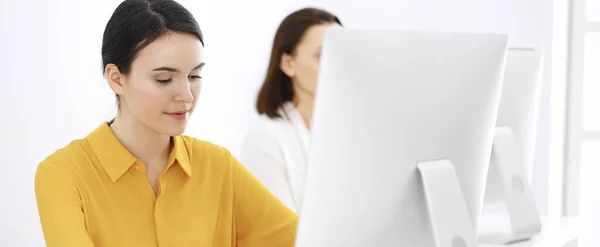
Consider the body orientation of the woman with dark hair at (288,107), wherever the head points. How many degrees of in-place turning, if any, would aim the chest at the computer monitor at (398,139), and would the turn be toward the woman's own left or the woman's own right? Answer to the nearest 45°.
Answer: approximately 45° to the woman's own right

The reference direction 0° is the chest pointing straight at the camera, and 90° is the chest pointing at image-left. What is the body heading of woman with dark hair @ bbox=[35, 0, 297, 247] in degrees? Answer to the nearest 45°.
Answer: approximately 315°

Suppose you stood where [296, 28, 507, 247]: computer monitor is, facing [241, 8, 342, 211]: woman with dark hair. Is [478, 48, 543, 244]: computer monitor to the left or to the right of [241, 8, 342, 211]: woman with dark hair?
right

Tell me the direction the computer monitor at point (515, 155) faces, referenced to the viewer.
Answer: facing away from the viewer and to the left of the viewer

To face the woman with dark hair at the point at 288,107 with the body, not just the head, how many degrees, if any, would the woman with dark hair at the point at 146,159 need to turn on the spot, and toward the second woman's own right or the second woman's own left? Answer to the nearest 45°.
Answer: approximately 90° to the second woman's own left

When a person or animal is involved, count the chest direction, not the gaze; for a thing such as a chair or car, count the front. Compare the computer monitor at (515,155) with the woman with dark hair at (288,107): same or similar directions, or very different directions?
very different directions

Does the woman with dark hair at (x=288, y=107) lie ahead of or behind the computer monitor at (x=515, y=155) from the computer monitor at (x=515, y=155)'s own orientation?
ahead

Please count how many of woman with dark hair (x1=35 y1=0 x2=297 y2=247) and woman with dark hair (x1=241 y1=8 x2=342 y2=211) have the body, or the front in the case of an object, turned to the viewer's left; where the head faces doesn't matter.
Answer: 0

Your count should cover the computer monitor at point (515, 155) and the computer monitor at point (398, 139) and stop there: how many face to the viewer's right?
0

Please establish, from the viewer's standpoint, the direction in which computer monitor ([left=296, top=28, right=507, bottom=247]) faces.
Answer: facing away from the viewer and to the left of the viewer

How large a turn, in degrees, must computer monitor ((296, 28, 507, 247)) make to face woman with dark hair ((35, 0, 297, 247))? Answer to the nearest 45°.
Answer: approximately 45° to its left

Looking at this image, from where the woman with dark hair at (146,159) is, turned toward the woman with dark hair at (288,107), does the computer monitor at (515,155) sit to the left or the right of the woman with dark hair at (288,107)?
right

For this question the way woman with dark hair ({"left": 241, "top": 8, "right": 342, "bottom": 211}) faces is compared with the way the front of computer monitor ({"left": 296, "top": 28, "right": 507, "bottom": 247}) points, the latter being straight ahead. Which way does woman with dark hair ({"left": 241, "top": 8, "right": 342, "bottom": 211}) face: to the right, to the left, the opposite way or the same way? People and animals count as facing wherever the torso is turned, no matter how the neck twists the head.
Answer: the opposite way
